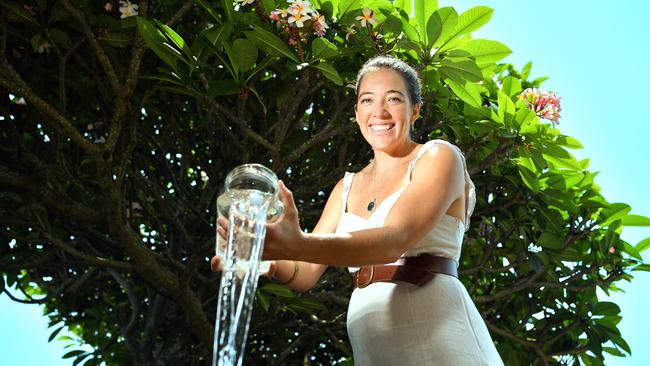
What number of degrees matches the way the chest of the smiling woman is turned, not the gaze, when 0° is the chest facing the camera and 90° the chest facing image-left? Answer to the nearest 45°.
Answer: approximately 45°
